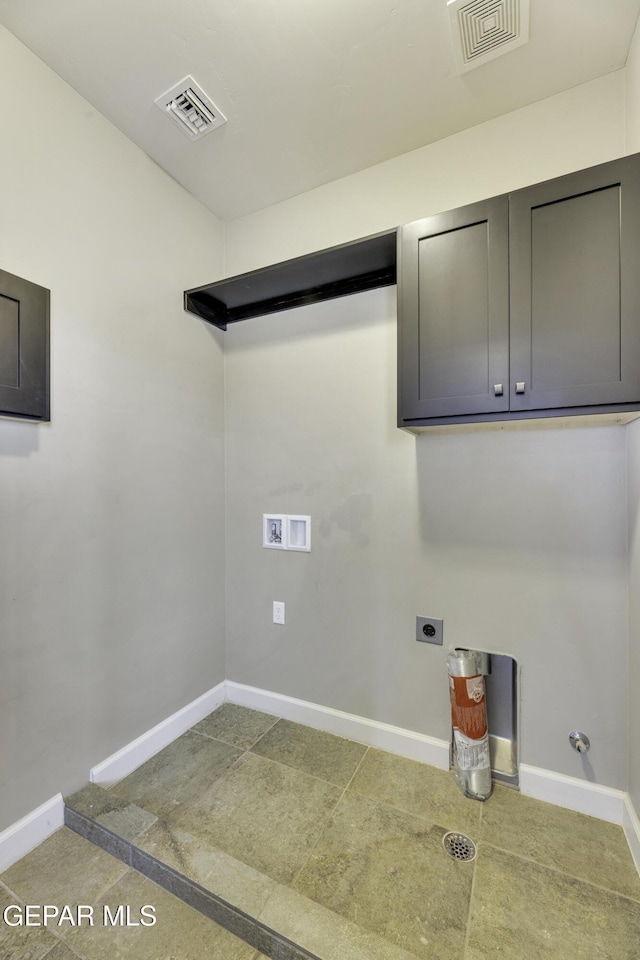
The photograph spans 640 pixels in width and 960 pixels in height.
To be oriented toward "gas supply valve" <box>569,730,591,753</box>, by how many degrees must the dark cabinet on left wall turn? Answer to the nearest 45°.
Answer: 0° — it already faces it

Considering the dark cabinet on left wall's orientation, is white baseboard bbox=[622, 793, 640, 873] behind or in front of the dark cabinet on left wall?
in front

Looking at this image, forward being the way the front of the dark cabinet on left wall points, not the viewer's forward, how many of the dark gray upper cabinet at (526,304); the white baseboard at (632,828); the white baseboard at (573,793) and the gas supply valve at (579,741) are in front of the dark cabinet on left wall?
4

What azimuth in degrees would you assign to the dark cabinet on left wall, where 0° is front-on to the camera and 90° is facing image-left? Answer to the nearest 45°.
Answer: approximately 315°

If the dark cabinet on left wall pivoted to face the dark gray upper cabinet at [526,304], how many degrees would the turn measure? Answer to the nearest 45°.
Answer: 0° — it already faces it

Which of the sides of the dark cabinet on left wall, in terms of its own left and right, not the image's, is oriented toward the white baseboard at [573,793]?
front

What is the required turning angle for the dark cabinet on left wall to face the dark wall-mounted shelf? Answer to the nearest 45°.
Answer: approximately 45° to its left
